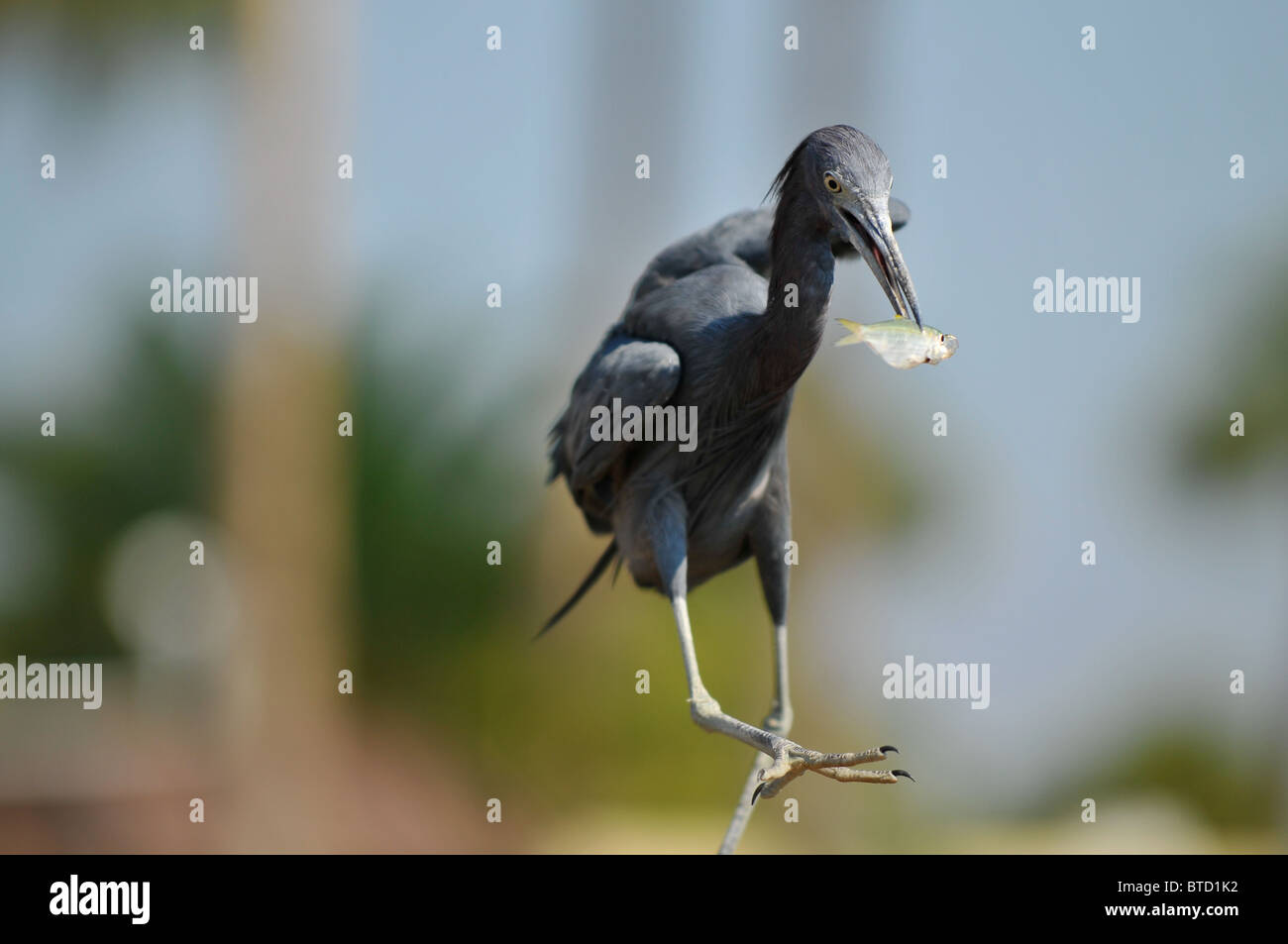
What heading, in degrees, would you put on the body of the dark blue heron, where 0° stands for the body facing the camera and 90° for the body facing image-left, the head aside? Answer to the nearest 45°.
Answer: approximately 315°
